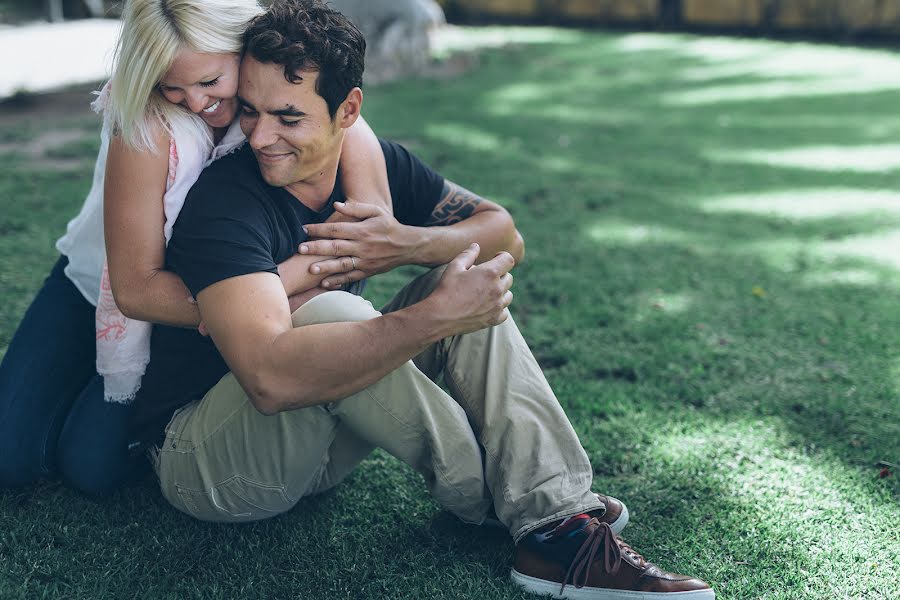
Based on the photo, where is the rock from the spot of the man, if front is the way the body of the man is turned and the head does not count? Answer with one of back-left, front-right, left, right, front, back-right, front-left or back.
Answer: back-left

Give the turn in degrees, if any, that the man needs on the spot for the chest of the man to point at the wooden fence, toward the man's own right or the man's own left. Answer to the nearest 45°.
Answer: approximately 135° to the man's own left

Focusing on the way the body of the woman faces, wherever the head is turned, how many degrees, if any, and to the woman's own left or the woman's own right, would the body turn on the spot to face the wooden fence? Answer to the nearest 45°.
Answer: approximately 90° to the woman's own left

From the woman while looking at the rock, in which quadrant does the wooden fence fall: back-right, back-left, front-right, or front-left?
front-right

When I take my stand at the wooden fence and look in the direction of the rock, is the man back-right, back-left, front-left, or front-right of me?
front-left

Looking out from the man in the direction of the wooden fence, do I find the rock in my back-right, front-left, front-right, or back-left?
front-left

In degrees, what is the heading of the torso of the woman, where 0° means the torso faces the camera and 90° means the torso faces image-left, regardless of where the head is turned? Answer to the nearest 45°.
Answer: approximately 315°

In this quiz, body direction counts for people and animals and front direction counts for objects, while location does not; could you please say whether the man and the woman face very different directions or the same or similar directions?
same or similar directions

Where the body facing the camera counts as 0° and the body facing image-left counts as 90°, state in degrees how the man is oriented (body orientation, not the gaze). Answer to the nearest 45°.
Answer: approximately 315°

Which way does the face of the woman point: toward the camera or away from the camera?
toward the camera
